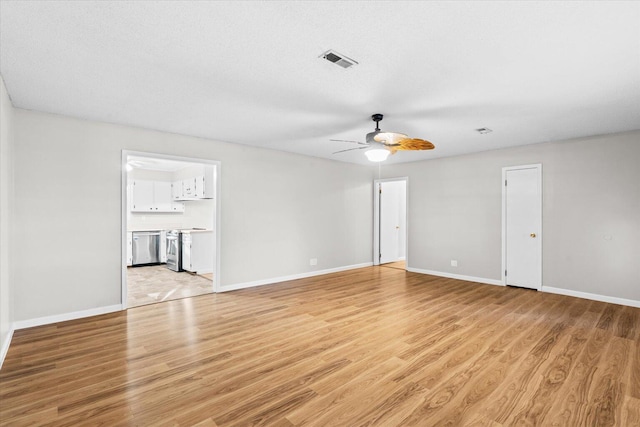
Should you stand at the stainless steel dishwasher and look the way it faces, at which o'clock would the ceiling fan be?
The ceiling fan is roughly at 11 o'clock from the stainless steel dishwasher.

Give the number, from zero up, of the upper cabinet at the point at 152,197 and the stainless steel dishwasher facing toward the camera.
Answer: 2

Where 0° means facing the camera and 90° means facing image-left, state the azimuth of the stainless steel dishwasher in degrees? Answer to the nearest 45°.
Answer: approximately 0°

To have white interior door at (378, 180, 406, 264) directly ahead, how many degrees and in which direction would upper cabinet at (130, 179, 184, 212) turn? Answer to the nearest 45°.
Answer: approximately 45° to its left

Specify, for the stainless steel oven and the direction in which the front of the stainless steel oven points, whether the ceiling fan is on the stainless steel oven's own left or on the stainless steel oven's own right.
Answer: on the stainless steel oven's own left

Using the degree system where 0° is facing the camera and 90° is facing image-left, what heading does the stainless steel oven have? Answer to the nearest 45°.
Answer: approximately 45°
